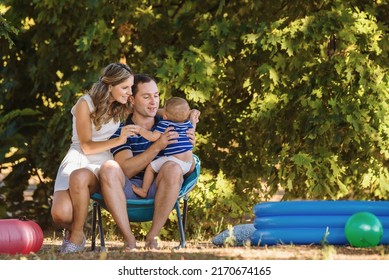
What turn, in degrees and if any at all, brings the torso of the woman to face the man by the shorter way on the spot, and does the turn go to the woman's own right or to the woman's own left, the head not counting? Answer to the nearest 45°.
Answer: approximately 45° to the woman's own left

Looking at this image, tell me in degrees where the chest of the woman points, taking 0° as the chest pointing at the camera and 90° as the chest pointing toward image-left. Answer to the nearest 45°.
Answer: approximately 315°

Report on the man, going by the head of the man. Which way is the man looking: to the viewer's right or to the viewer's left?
to the viewer's right
